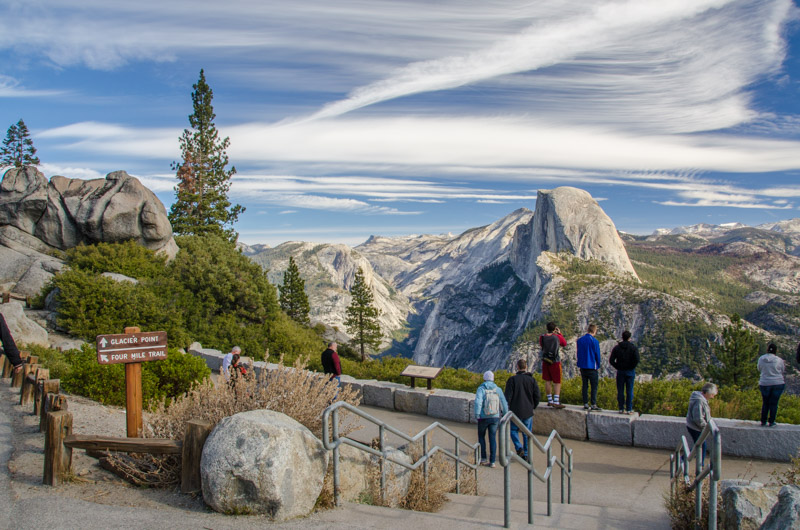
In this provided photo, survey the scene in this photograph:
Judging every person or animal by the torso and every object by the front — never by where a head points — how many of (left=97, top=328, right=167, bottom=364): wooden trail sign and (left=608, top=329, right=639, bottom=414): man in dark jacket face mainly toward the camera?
1

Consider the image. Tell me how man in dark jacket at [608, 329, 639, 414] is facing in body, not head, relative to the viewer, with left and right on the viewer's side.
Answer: facing away from the viewer

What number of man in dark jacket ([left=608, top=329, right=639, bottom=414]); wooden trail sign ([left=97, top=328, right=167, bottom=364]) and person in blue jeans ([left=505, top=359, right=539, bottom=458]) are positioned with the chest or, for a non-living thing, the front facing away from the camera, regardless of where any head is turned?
2

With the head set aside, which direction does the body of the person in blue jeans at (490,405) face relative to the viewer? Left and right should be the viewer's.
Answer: facing away from the viewer

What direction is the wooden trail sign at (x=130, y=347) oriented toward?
toward the camera

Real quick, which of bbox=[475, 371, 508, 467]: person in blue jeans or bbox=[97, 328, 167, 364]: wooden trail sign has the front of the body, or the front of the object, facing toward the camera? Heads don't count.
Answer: the wooden trail sign

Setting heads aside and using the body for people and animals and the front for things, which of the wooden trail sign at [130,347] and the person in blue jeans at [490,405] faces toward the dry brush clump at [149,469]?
the wooden trail sign

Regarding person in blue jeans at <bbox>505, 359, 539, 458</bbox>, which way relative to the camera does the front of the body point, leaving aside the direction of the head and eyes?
away from the camera

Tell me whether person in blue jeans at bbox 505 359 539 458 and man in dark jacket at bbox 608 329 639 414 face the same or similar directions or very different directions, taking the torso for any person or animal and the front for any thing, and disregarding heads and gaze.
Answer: same or similar directions

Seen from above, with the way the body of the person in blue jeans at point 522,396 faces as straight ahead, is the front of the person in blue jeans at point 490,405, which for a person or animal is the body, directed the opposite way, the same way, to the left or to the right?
the same way

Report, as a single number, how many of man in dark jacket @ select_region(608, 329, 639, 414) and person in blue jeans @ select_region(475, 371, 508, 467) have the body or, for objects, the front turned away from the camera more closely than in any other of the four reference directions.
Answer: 2

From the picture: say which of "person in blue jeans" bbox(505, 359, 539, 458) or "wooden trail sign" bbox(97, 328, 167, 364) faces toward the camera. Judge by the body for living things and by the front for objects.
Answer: the wooden trail sign

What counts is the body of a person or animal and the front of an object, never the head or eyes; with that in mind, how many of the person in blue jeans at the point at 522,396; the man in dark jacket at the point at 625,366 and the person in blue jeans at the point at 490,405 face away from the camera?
3
